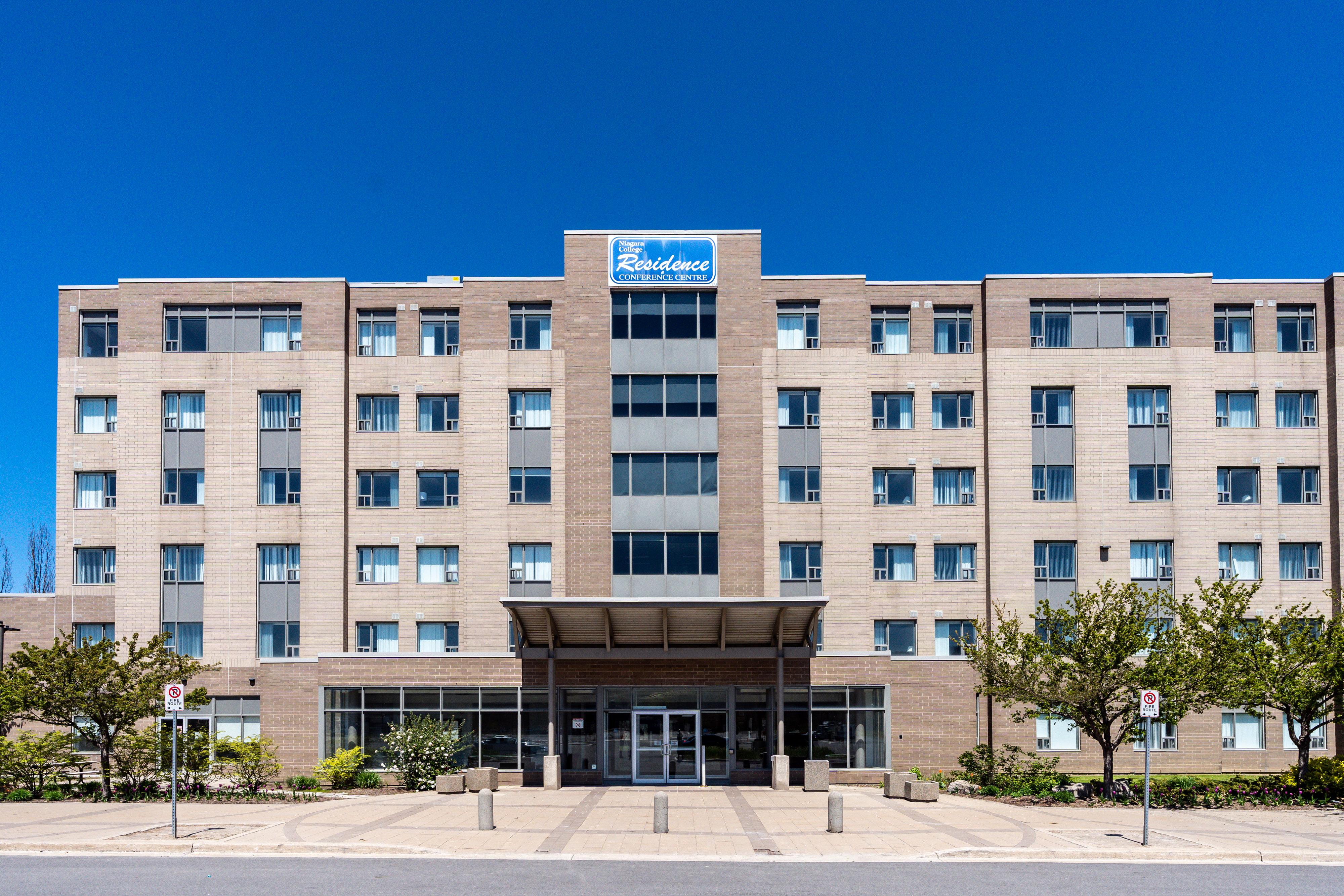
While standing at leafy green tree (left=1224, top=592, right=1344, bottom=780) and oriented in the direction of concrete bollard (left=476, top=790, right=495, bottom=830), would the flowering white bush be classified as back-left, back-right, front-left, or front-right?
front-right

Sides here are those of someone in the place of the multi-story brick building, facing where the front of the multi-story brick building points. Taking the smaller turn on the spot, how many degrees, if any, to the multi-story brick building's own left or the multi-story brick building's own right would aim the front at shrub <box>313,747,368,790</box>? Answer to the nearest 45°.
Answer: approximately 45° to the multi-story brick building's own right

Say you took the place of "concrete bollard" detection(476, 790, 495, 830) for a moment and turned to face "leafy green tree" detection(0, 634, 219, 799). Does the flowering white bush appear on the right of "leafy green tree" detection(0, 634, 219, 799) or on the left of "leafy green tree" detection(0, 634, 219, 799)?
right

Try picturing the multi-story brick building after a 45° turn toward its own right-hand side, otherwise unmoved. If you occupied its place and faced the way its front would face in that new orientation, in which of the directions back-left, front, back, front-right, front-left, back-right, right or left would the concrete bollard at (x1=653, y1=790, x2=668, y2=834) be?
front-left

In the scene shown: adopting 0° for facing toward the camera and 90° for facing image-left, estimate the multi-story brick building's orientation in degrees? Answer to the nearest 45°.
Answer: approximately 0°
